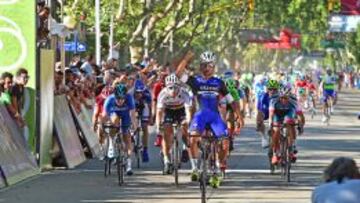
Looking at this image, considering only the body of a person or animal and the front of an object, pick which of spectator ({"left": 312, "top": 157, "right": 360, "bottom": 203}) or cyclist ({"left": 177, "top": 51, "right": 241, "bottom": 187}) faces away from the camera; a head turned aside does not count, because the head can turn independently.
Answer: the spectator

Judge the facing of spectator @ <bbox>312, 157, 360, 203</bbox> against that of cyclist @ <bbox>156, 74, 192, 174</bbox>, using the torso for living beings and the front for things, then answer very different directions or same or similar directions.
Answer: very different directions

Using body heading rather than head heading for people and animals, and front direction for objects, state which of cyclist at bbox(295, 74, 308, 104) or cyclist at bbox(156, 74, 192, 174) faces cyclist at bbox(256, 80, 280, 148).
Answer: cyclist at bbox(295, 74, 308, 104)

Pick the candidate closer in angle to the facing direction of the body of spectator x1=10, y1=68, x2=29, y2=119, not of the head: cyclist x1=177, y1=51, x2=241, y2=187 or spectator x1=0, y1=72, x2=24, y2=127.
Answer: the cyclist

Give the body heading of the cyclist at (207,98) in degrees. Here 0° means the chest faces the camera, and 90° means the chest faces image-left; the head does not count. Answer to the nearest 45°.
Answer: approximately 0°

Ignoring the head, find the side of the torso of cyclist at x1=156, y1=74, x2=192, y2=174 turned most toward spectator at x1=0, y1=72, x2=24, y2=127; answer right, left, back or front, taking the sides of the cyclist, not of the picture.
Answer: right

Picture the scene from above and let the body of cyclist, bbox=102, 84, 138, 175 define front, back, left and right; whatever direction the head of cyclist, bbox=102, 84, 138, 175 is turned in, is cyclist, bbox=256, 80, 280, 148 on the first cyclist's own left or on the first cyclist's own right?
on the first cyclist's own left
